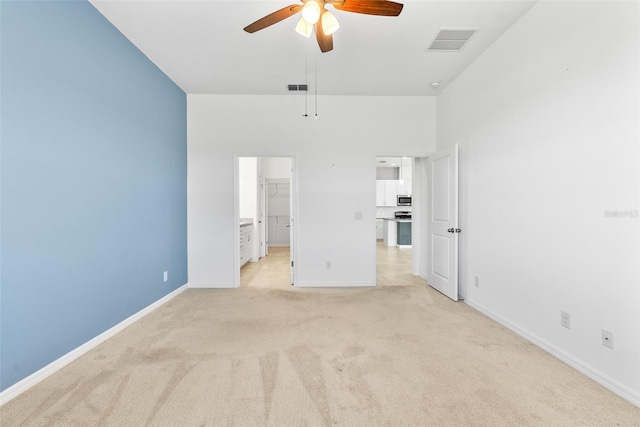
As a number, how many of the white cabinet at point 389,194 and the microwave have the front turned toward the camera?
2

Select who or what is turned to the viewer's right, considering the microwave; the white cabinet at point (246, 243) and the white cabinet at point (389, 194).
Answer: the white cabinet at point (246, 243)

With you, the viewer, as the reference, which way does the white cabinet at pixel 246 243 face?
facing to the right of the viewer

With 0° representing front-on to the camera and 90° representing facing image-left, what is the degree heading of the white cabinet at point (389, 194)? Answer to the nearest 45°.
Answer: approximately 0°

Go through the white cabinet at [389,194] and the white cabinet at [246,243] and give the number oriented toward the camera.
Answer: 1

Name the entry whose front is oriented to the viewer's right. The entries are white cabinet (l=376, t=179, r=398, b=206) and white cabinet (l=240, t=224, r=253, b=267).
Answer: white cabinet (l=240, t=224, r=253, b=267)

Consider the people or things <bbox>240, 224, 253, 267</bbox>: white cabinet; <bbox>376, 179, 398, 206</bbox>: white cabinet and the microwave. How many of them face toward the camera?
2
